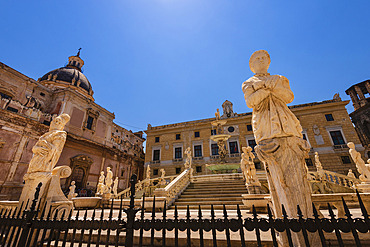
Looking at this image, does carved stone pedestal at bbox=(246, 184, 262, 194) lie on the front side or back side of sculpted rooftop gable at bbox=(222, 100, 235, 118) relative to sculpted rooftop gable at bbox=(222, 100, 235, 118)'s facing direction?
on the front side

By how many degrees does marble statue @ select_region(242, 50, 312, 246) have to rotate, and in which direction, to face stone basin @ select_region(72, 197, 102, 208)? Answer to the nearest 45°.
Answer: approximately 90° to its right

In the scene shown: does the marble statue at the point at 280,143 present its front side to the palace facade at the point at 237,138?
no

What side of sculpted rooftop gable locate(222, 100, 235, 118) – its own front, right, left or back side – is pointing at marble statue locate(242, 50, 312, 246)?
front

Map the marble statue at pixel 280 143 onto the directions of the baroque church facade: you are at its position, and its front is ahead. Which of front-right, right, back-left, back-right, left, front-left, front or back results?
front-right

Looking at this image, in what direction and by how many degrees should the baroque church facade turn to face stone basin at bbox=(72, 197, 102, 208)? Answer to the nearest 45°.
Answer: approximately 45° to its right

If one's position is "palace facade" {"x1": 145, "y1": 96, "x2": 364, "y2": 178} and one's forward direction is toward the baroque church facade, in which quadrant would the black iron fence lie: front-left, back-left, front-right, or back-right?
front-left

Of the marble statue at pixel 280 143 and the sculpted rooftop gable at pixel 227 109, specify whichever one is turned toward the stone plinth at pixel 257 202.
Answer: the sculpted rooftop gable

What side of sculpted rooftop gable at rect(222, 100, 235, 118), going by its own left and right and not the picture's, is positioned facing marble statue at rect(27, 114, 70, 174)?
front

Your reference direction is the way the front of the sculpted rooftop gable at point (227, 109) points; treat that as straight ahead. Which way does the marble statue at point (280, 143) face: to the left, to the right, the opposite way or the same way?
the same way

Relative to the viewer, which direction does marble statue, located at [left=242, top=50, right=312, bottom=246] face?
toward the camera

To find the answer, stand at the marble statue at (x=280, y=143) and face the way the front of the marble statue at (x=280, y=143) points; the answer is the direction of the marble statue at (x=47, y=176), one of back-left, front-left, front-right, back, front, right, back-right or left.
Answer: right

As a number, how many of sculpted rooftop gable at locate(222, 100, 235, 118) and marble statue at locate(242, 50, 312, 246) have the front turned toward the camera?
2

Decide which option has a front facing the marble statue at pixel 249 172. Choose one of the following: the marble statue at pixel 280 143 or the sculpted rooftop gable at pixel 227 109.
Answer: the sculpted rooftop gable

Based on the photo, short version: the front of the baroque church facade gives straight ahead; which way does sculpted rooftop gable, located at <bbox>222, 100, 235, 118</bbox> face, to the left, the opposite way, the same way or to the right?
to the right

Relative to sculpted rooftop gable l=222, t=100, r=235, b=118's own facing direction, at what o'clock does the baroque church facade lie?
The baroque church facade is roughly at 2 o'clock from the sculpted rooftop gable.

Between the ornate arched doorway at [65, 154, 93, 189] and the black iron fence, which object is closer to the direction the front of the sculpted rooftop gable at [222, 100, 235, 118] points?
the black iron fence
